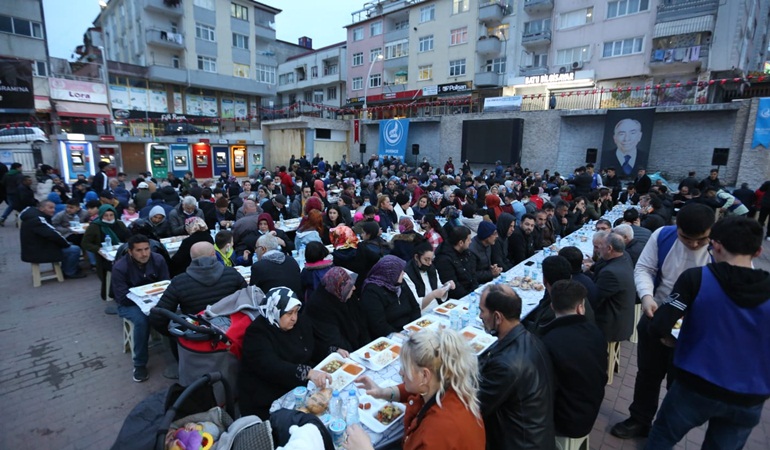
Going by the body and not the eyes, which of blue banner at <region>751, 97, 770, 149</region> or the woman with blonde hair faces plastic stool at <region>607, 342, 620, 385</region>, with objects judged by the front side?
the blue banner

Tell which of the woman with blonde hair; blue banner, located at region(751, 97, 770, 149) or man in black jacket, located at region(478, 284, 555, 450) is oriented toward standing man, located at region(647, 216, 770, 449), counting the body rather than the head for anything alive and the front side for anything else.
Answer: the blue banner

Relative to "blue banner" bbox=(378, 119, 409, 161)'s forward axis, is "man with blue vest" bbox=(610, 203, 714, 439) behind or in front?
in front

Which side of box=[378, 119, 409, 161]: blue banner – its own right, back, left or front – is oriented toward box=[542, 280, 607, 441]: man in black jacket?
front

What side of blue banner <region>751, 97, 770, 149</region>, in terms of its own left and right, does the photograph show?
front

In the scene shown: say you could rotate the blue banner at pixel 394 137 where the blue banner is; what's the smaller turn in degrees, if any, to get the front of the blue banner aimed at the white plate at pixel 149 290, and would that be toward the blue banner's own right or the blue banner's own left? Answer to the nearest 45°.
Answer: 0° — it already faces it

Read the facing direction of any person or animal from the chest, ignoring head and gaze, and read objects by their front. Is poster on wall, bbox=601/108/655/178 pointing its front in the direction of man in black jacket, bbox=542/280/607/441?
yes

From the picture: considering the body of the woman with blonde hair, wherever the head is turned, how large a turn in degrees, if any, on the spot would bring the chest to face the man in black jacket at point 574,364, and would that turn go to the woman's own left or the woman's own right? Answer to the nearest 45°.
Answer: approximately 135° to the woman's own right

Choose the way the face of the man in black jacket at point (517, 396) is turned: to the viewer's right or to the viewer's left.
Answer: to the viewer's left

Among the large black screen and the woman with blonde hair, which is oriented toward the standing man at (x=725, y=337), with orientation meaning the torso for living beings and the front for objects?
the large black screen

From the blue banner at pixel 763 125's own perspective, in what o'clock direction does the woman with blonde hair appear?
The woman with blonde hair is roughly at 12 o'clock from the blue banner.

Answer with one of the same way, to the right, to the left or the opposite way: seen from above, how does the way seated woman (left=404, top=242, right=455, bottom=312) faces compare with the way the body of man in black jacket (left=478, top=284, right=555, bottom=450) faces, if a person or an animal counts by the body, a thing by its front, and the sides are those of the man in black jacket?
the opposite way

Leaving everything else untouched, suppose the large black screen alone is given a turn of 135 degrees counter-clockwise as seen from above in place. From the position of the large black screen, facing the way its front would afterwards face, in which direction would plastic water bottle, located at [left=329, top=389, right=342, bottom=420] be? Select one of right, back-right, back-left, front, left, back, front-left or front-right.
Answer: back-right

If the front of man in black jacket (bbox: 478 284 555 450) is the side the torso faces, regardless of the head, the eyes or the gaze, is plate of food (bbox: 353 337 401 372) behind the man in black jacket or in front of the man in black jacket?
in front

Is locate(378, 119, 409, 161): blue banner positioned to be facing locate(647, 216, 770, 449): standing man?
yes

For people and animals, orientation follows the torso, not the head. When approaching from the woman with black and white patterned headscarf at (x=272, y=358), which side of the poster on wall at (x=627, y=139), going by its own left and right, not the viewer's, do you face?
front

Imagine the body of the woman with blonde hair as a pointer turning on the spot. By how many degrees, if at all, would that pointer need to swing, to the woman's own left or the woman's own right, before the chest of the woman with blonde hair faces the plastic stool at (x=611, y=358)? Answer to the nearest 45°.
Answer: approximately 135° to the woman's own right

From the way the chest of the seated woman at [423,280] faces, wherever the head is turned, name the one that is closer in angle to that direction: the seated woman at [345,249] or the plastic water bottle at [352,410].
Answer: the plastic water bottle

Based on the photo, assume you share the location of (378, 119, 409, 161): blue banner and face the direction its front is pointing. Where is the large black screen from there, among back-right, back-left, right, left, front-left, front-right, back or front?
front-left

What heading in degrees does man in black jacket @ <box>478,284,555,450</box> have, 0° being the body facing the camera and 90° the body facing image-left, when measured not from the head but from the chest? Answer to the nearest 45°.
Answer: approximately 135°

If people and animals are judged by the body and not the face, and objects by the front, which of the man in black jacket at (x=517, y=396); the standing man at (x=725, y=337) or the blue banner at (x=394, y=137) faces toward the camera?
the blue banner
